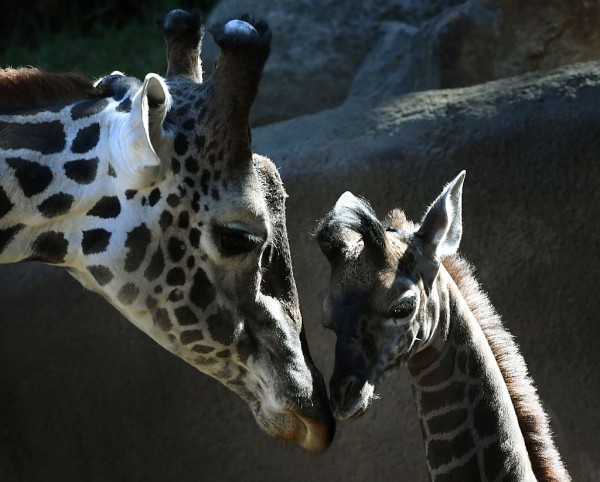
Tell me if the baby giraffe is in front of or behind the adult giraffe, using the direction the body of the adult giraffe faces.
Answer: in front

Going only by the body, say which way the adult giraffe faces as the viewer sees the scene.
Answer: to the viewer's right
